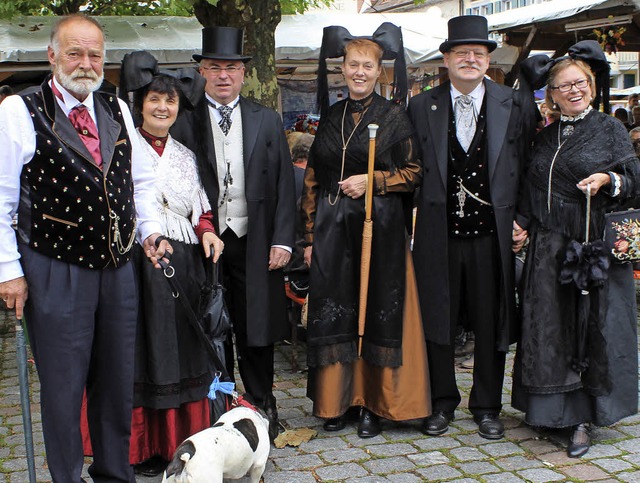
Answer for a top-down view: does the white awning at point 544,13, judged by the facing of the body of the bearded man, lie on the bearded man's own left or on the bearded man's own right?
on the bearded man's own left

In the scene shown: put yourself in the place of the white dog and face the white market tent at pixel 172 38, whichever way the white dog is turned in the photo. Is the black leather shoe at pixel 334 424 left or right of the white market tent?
right

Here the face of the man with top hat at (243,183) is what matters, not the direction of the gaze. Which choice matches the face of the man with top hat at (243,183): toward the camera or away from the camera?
toward the camera

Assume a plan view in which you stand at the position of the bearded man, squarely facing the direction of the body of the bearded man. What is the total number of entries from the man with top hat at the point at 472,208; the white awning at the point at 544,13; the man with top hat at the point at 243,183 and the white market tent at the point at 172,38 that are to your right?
0

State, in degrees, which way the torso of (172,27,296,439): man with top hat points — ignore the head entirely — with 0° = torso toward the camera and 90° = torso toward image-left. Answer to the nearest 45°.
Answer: approximately 0°

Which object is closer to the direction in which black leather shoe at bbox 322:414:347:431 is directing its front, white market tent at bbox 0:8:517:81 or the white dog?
the white dog

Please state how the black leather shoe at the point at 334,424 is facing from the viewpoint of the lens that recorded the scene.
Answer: facing the viewer and to the left of the viewer

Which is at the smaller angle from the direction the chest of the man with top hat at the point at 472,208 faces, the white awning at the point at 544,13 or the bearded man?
the bearded man

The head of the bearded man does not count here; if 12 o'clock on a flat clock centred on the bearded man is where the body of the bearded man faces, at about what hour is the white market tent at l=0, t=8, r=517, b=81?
The white market tent is roughly at 8 o'clock from the bearded man.

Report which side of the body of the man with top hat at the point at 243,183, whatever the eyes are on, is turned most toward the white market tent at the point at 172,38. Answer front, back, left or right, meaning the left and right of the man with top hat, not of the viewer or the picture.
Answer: back

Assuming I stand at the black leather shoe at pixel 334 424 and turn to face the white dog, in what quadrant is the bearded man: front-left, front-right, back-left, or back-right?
front-right

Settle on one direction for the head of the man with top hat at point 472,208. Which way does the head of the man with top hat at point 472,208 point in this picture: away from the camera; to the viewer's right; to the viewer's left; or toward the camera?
toward the camera

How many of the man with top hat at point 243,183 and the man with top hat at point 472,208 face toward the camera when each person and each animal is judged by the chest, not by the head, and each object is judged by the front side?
2

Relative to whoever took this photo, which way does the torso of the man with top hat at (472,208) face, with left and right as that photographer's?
facing the viewer

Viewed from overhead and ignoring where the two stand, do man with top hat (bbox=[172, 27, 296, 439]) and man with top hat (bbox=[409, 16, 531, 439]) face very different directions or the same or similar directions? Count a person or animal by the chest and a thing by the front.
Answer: same or similar directions
